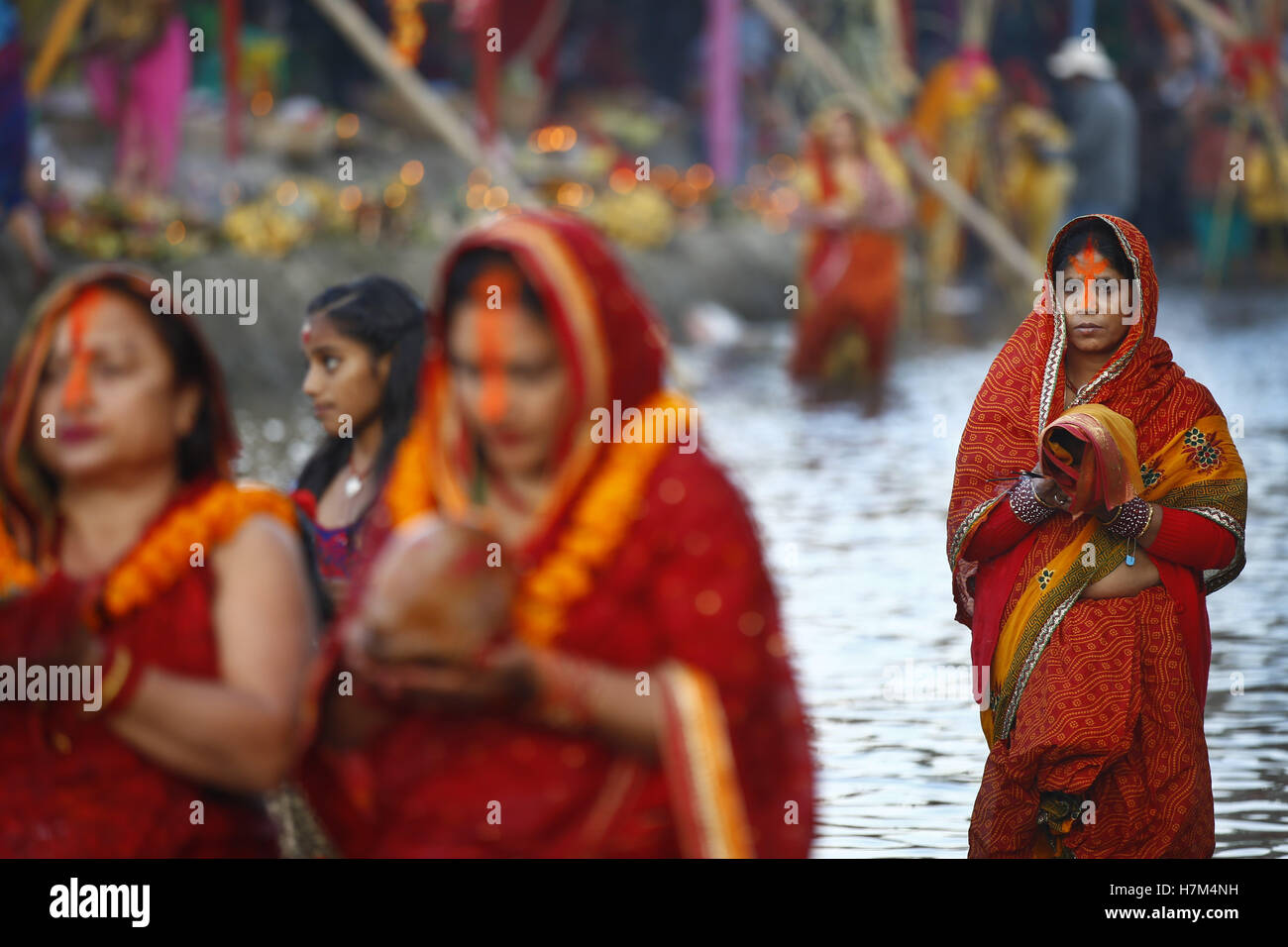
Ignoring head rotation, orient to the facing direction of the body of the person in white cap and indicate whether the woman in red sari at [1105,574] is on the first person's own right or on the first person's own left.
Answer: on the first person's own left

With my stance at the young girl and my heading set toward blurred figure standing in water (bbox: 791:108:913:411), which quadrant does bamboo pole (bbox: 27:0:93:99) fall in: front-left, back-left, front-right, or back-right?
front-left

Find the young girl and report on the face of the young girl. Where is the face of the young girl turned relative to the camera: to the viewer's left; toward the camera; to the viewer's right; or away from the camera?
to the viewer's left

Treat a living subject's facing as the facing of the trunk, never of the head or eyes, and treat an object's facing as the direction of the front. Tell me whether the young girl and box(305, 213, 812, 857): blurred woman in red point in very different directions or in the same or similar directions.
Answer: same or similar directions

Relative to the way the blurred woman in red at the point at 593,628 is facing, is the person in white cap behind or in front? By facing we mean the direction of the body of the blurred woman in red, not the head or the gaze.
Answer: behind

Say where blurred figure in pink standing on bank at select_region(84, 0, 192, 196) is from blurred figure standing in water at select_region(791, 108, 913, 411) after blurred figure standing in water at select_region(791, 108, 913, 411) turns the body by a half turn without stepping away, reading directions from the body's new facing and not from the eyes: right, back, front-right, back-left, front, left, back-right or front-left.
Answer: left

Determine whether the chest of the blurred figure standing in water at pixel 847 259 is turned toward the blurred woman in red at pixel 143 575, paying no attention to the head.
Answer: yes

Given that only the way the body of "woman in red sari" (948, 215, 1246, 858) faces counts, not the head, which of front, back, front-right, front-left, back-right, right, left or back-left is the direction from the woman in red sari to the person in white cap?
back

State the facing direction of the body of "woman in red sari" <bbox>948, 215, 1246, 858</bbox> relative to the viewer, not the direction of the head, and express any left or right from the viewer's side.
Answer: facing the viewer

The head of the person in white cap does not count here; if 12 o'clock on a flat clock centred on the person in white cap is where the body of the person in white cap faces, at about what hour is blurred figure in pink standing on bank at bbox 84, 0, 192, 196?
The blurred figure in pink standing on bank is roughly at 11 o'clock from the person in white cap.

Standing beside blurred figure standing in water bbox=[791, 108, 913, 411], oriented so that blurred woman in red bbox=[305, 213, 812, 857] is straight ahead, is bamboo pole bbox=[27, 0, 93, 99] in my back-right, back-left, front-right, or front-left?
back-right

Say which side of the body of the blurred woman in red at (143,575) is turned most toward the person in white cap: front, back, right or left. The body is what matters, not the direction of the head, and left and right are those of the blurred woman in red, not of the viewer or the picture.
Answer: back

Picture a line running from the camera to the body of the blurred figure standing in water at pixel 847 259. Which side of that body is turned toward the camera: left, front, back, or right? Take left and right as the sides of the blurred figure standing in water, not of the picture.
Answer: front

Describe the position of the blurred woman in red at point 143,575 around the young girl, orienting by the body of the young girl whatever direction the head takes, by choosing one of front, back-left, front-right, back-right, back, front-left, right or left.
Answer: front-left

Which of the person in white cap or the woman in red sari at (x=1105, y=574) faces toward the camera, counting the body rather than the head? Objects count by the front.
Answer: the woman in red sari

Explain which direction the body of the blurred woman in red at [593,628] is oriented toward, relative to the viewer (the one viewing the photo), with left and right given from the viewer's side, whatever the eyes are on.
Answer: facing the viewer and to the left of the viewer

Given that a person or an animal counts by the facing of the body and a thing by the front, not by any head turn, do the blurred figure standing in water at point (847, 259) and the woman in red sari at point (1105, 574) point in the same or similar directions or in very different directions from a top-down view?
same or similar directions

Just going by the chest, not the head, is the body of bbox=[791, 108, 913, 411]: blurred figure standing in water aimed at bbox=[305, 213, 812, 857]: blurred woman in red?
yes
